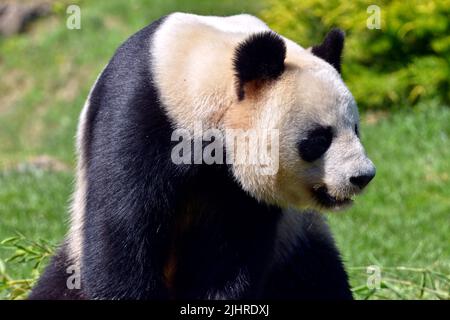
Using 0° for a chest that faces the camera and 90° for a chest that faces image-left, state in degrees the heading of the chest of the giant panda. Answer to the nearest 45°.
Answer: approximately 315°
